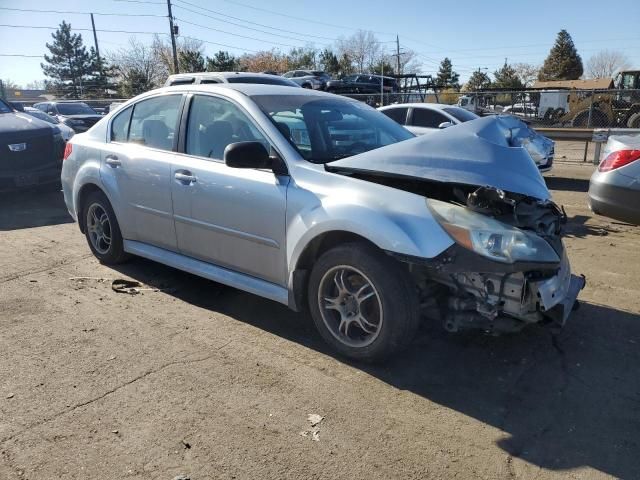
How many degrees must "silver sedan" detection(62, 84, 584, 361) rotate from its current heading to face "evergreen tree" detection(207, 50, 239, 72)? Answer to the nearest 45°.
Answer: approximately 135° to its left

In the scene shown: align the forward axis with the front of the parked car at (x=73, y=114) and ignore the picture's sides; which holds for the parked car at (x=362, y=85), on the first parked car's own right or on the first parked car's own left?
on the first parked car's own left

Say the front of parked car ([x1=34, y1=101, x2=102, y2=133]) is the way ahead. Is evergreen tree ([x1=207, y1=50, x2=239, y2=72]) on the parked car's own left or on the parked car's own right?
on the parked car's own left

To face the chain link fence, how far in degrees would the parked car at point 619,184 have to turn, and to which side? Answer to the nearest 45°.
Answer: approximately 45° to its left

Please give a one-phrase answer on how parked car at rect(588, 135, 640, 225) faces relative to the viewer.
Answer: facing away from the viewer and to the right of the viewer

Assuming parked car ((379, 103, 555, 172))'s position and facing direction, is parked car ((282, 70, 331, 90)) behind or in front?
behind

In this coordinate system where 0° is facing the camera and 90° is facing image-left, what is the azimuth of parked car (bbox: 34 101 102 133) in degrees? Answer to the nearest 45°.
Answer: approximately 315°

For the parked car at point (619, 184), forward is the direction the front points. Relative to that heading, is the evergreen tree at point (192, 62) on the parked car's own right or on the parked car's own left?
on the parked car's own left

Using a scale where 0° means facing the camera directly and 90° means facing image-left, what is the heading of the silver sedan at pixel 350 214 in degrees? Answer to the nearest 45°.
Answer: approximately 315°

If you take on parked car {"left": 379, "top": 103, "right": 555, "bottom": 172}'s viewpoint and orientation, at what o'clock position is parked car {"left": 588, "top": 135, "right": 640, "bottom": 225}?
parked car {"left": 588, "top": 135, "right": 640, "bottom": 225} is roughly at 1 o'clock from parked car {"left": 379, "top": 103, "right": 555, "bottom": 172}.
